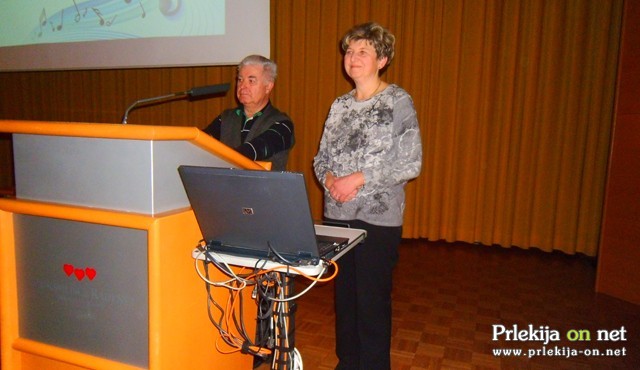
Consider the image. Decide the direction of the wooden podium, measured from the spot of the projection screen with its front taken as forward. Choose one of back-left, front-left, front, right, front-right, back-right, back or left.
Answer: front

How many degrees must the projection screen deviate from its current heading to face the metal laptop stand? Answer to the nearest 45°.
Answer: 0° — it already faces it

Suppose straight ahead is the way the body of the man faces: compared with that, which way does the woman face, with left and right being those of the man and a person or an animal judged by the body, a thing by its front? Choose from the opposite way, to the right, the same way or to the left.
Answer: the same way

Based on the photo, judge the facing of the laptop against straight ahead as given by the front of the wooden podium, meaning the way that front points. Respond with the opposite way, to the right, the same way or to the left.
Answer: the opposite way

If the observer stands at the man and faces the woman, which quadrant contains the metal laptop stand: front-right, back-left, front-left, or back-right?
front-right

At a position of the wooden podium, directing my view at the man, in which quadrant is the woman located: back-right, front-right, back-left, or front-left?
front-right

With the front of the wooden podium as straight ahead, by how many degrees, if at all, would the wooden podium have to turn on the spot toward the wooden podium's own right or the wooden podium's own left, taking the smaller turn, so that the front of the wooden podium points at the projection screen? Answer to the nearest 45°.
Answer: approximately 135° to the wooden podium's own right

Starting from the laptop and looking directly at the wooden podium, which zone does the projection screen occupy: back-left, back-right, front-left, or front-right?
front-right

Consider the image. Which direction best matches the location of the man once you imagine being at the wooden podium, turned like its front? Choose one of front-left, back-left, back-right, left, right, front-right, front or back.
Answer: back

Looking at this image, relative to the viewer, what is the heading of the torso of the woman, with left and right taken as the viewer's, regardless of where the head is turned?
facing the viewer and to the left of the viewer

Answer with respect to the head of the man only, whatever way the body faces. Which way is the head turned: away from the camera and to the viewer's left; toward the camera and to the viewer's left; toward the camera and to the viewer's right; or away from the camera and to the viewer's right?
toward the camera and to the viewer's left

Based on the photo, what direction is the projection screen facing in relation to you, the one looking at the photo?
facing the viewer

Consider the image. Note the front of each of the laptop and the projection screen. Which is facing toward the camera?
the projection screen
